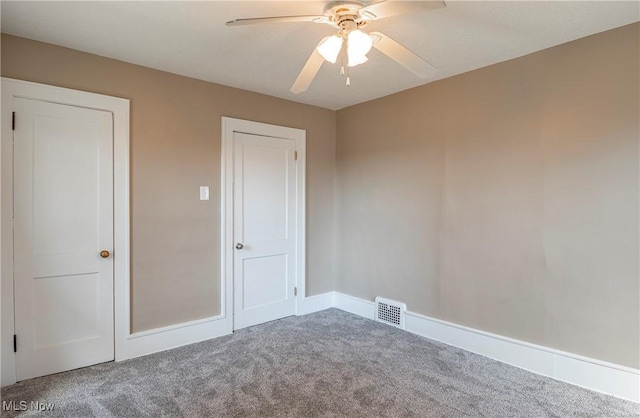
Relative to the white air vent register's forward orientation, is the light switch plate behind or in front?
in front

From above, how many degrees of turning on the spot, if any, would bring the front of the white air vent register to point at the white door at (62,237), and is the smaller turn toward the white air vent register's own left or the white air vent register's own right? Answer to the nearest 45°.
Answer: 0° — it already faces it

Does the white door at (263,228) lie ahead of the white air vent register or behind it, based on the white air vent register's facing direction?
ahead

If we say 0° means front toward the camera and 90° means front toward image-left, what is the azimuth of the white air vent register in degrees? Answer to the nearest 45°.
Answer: approximately 45°

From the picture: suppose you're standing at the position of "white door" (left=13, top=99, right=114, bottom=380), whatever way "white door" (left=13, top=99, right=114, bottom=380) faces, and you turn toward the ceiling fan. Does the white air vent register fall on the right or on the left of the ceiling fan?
left
